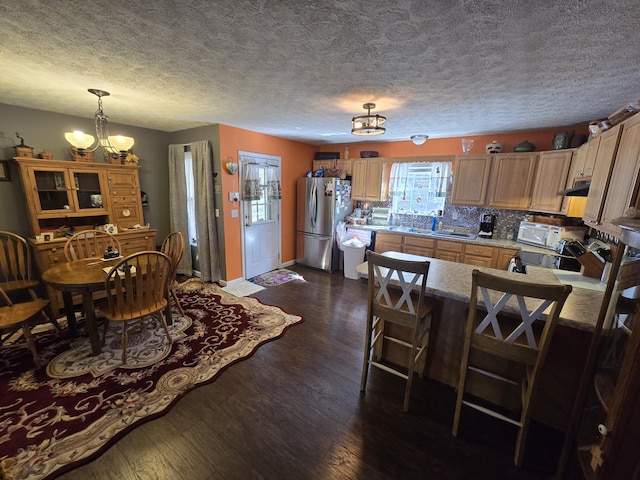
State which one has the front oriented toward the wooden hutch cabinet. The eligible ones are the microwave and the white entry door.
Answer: the microwave

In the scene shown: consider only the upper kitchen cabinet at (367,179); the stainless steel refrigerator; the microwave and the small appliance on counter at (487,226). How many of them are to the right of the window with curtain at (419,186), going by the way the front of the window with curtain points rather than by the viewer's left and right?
2

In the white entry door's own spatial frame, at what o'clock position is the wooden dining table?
The wooden dining table is roughly at 3 o'clock from the white entry door.

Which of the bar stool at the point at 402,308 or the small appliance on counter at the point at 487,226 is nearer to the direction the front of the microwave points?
the bar stool

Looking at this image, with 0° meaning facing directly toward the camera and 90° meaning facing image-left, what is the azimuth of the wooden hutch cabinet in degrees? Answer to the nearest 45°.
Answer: approximately 315°
